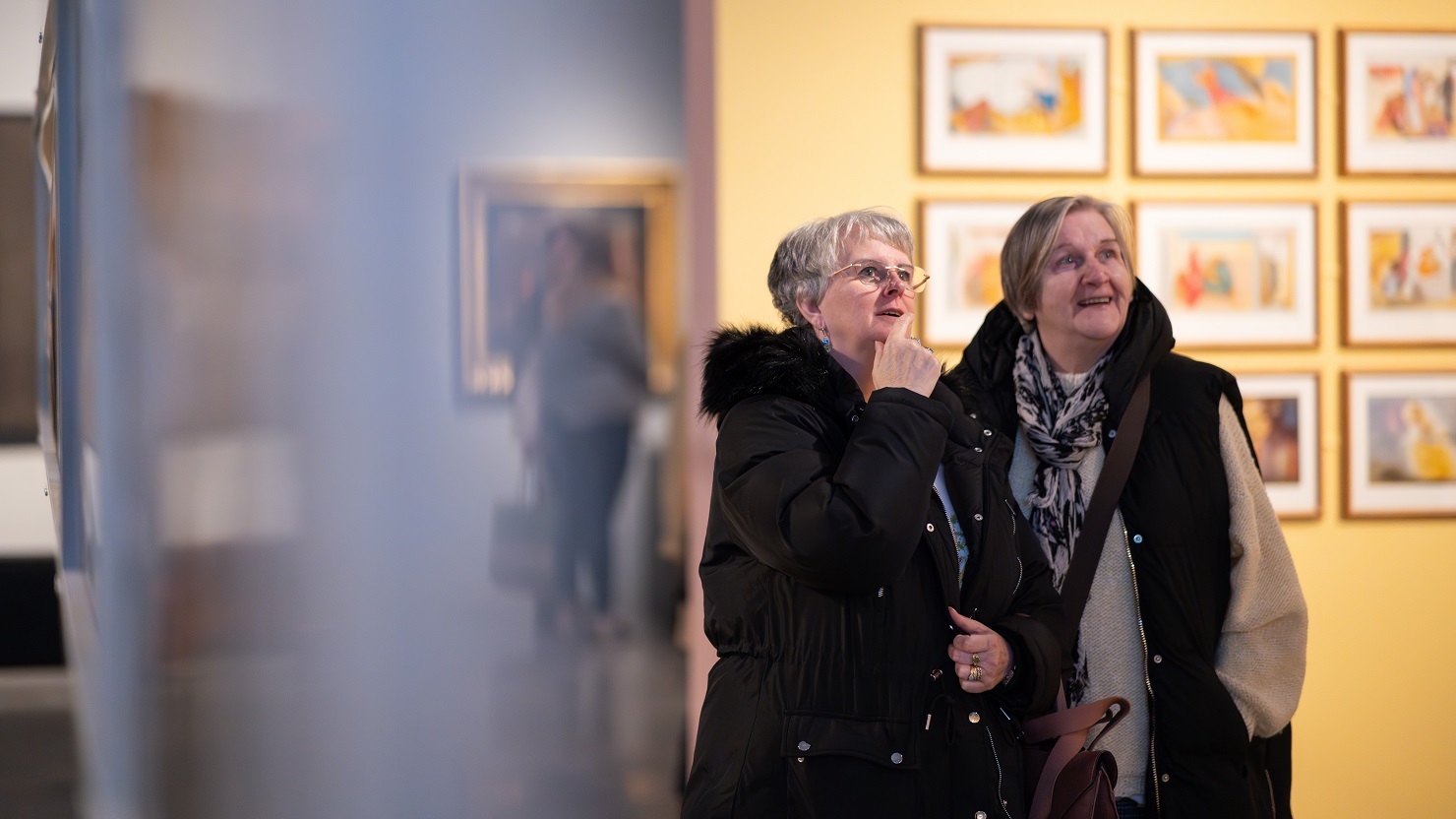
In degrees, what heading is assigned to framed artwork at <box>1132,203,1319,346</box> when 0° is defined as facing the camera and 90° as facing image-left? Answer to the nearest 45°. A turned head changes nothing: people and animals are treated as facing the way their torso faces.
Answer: approximately 0°

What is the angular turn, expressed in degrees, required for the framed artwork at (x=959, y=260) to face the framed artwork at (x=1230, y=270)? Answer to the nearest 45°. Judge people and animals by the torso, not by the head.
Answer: approximately 90° to its left

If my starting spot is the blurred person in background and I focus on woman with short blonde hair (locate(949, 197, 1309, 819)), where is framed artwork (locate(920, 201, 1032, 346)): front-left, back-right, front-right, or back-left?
front-left

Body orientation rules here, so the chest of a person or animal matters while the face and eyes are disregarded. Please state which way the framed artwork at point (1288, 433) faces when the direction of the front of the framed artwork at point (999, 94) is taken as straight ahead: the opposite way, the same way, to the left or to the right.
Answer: the same way

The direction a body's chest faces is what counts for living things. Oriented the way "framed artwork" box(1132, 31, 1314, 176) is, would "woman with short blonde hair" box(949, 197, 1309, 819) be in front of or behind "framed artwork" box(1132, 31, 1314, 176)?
in front

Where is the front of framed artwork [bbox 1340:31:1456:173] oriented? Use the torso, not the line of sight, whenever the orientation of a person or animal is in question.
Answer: toward the camera

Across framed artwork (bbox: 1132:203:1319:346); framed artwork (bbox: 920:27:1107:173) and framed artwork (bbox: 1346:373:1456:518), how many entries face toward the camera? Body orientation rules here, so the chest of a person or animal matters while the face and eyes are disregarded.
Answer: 3

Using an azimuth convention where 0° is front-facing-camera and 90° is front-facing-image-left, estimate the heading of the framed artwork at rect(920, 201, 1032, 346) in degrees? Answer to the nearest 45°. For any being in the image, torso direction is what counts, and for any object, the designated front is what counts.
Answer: approximately 0°

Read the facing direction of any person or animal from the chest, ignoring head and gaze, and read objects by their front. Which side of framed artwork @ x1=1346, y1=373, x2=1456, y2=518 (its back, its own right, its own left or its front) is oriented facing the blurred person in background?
right

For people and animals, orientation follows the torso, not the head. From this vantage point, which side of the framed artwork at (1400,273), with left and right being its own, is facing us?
front

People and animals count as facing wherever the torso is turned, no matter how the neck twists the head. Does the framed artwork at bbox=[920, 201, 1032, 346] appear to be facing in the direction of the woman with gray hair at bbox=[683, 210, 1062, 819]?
yes

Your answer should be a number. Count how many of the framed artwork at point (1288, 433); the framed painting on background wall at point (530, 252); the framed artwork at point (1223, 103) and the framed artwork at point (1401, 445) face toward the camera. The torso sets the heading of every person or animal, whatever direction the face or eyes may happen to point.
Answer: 4
